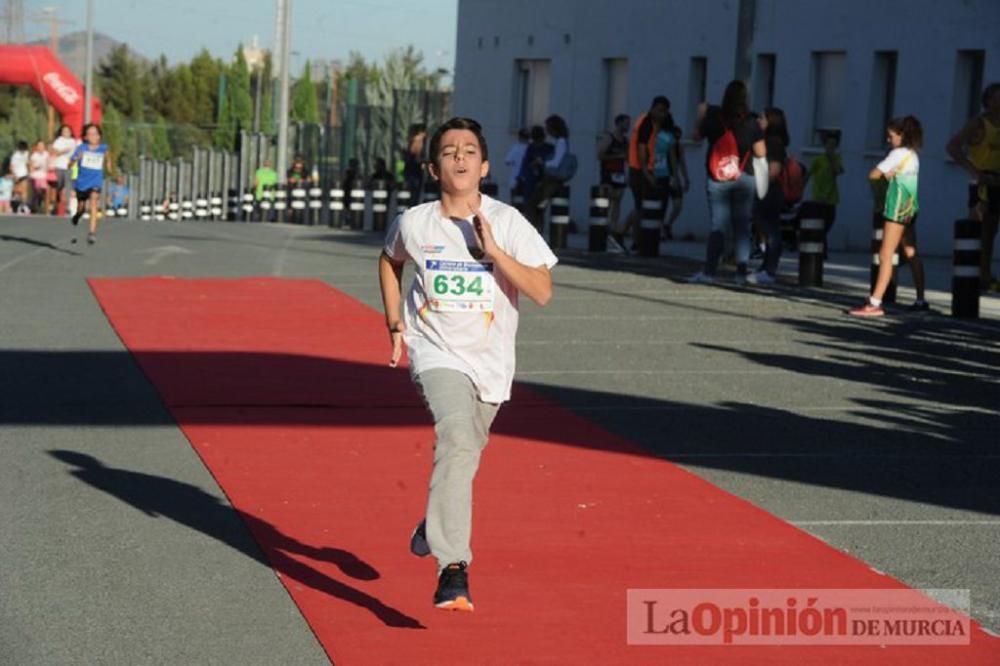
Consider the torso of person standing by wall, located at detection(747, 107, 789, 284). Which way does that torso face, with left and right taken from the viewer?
facing to the left of the viewer

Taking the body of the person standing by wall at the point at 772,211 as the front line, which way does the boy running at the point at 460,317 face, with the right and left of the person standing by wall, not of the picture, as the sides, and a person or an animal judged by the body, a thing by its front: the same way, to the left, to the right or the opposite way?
to the left

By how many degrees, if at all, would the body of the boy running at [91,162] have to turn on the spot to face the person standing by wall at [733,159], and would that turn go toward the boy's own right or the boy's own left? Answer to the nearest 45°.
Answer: approximately 45° to the boy's own left

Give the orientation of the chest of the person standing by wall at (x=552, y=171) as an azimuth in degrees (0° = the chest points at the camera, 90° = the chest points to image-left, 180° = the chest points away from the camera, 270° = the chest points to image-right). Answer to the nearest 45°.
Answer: approximately 90°

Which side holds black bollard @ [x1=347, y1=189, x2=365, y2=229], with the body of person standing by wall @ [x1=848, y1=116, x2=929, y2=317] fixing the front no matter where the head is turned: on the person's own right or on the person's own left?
on the person's own right

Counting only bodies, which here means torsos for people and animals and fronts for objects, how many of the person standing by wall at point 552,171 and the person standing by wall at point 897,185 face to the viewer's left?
2

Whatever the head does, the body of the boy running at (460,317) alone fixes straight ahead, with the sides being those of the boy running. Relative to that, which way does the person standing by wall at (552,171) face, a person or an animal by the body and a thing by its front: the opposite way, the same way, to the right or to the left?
to the right

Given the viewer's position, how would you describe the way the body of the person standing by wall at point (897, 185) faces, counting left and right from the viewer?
facing to the left of the viewer
